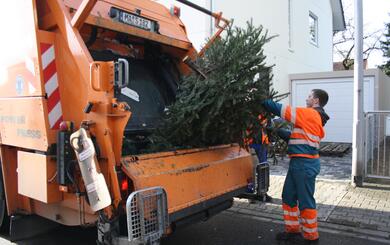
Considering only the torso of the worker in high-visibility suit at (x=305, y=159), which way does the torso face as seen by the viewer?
to the viewer's left

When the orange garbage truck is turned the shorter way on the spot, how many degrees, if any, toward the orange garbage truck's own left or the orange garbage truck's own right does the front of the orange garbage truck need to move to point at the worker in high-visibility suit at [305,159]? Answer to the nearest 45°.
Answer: approximately 135° to the orange garbage truck's own right

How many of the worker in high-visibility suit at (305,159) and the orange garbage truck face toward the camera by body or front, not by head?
0

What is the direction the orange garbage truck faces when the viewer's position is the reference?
facing away from the viewer and to the left of the viewer

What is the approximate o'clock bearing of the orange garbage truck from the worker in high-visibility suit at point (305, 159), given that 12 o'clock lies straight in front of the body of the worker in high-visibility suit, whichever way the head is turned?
The orange garbage truck is roughly at 11 o'clock from the worker in high-visibility suit.

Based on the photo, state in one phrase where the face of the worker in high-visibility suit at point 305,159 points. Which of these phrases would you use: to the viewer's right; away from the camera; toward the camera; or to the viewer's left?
to the viewer's left
